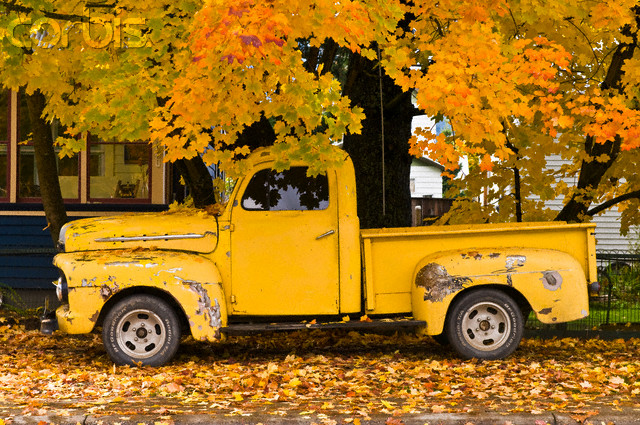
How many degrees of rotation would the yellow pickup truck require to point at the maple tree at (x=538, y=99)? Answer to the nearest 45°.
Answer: approximately 180°

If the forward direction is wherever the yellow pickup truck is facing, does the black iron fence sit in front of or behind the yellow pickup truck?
behind

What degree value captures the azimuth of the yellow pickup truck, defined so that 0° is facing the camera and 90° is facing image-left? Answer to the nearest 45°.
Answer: approximately 90°
